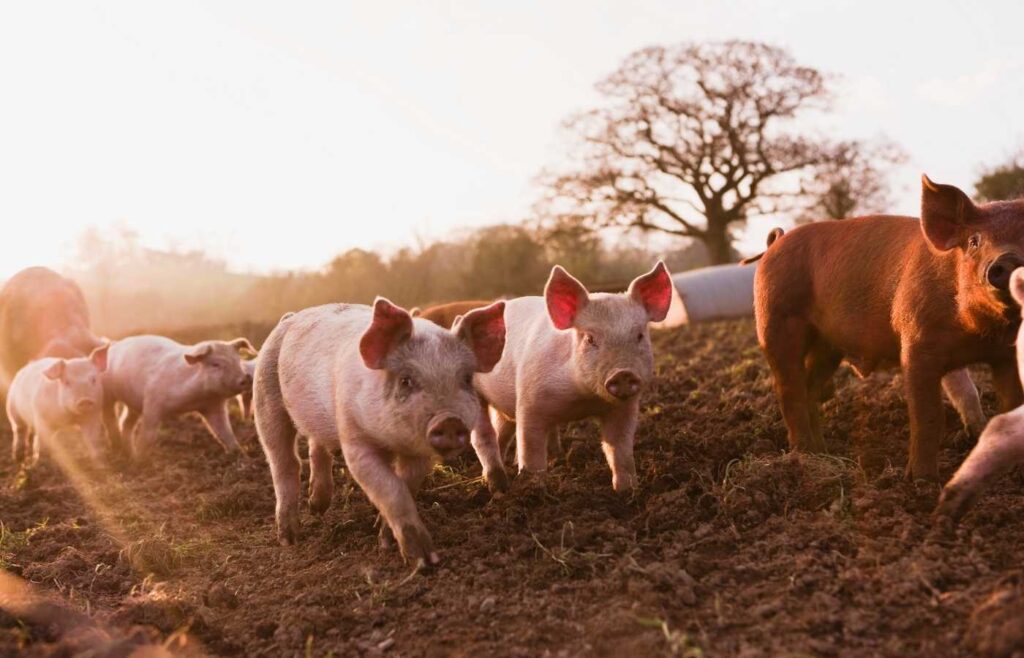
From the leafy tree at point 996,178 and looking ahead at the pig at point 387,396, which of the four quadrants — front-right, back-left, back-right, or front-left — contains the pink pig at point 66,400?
front-right

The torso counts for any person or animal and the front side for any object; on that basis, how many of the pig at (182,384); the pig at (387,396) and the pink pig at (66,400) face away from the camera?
0

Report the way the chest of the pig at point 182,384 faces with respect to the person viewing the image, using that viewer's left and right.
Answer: facing to the right of the viewer

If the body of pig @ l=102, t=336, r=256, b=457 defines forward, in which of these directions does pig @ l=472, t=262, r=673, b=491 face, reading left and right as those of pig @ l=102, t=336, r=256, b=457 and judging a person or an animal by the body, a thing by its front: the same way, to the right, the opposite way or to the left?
to the right

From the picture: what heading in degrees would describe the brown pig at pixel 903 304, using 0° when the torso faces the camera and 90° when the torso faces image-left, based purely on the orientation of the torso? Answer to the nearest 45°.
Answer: approximately 315°

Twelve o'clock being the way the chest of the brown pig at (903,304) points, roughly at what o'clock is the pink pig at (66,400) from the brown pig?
The pink pig is roughly at 5 o'clock from the brown pig.

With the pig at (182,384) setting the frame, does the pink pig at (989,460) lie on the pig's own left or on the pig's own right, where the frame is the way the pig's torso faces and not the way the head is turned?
on the pig's own right

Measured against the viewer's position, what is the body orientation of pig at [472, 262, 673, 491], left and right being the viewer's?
facing the viewer and to the right of the viewer

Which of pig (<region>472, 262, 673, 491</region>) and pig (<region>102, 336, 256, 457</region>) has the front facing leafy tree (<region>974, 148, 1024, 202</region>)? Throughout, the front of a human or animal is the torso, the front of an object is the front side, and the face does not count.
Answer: pig (<region>102, 336, 256, 457</region>)

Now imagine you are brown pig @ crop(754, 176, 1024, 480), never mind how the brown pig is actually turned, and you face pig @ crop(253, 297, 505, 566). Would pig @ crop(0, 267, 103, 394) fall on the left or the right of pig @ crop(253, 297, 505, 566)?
right

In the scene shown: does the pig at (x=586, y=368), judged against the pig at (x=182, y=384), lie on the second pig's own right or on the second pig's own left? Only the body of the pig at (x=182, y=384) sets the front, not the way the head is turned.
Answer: on the second pig's own right

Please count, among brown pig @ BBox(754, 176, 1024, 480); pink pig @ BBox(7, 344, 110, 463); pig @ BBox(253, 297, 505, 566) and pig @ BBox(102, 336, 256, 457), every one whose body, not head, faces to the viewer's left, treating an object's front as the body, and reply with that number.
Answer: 0
